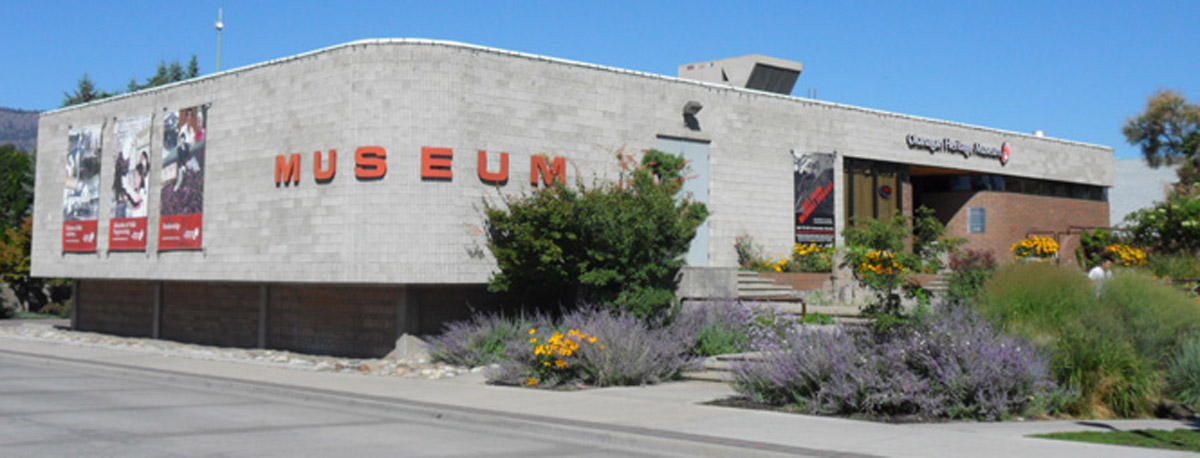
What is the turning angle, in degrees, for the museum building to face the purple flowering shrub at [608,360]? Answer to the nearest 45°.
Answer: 0° — it already faces it

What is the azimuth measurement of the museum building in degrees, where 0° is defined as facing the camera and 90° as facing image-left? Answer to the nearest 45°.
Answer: approximately 315°

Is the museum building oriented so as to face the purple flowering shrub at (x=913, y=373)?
yes

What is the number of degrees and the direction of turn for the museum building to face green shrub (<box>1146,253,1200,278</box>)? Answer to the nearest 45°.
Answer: approximately 45° to its left

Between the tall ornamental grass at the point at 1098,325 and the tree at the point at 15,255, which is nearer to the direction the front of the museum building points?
the tall ornamental grass

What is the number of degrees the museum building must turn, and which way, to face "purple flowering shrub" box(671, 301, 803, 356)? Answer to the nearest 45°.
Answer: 0° — it already faces it

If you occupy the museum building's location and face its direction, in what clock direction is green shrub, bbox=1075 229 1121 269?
The green shrub is roughly at 10 o'clock from the museum building.

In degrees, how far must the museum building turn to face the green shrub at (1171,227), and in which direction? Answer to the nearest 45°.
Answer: approximately 45° to its left
